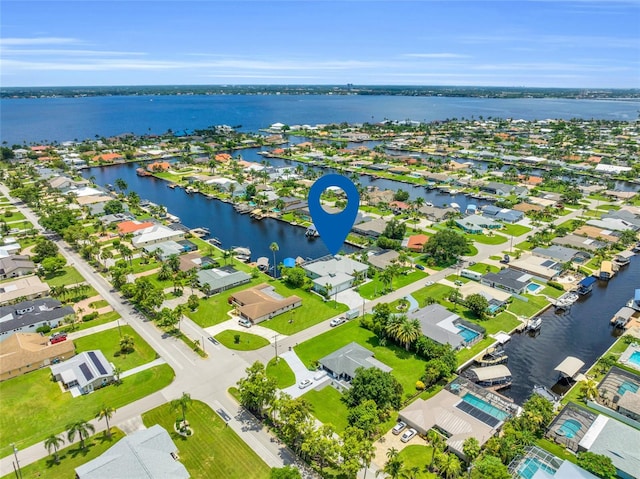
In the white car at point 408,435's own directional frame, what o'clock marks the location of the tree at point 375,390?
The tree is roughly at 9 o'clock from the white car.

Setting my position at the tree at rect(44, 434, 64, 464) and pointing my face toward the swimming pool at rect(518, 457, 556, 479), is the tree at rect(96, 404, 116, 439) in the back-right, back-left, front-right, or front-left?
front-left

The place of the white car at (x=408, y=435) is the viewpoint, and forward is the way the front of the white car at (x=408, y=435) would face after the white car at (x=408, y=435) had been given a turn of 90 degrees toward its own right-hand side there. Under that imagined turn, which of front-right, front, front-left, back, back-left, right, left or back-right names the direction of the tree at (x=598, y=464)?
front-left

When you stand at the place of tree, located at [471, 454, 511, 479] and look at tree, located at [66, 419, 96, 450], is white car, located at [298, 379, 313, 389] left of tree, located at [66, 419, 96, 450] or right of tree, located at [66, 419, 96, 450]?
right

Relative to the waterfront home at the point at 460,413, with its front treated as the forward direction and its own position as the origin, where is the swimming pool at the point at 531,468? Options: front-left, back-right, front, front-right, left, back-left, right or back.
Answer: left

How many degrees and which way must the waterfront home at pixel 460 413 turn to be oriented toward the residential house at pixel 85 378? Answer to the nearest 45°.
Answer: approximately 45° to its right

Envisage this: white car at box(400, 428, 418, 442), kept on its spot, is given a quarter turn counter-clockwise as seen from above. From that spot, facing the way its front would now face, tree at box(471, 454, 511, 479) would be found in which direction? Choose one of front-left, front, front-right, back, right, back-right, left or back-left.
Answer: back

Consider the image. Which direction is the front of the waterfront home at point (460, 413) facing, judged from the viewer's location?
facing the viewer and to the left of the viewer

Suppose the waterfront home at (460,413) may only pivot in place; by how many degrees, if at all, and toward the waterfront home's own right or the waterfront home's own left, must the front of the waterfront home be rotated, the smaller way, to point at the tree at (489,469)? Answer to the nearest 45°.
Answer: approximately 45° to the waterfront home's own left

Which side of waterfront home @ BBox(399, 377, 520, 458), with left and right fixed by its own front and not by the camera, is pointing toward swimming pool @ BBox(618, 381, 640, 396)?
back

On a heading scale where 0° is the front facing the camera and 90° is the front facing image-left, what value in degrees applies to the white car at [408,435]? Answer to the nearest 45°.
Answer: approximately 225°

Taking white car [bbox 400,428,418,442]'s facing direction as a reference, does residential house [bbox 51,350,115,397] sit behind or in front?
behind

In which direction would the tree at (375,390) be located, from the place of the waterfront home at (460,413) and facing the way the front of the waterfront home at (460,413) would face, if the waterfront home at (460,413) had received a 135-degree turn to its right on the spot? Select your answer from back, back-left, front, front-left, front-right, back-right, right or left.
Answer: left

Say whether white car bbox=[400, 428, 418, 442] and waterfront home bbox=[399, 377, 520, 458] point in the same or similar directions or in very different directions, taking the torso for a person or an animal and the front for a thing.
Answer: very different directions

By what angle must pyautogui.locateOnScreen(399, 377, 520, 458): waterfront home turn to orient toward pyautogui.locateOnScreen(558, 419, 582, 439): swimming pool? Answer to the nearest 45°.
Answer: approximately 135° to its left
